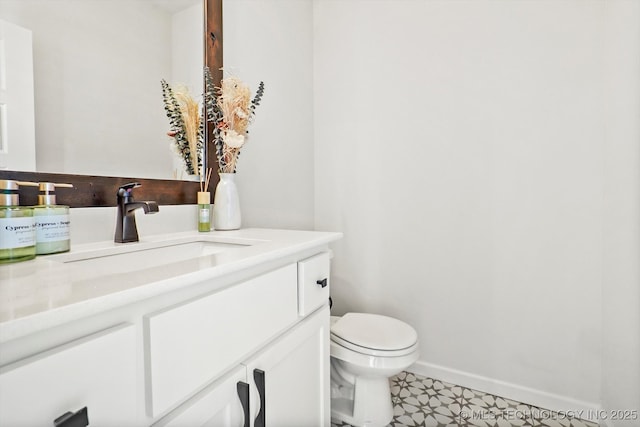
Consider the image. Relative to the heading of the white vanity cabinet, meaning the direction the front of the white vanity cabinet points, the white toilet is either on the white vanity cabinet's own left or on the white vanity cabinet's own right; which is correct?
on the white vanity cabinet's own left

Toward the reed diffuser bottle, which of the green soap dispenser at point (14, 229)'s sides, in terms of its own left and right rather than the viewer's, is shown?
left

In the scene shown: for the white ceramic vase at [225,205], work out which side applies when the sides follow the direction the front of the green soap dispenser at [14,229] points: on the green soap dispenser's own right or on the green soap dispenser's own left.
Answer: on the green soap dispenser's own left

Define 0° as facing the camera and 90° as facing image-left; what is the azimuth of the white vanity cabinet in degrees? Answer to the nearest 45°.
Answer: approximately 315°

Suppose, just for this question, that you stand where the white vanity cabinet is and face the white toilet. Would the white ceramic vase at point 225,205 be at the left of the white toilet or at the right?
left

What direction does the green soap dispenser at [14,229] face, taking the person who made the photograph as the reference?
facing the viewer and to the right of the viewer
